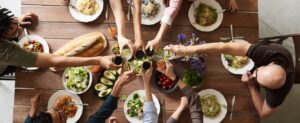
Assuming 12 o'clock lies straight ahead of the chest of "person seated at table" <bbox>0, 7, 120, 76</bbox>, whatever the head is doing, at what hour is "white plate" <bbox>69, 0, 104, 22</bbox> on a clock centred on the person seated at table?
The white plate is roughly at 11 o'clock from the person seated at table.

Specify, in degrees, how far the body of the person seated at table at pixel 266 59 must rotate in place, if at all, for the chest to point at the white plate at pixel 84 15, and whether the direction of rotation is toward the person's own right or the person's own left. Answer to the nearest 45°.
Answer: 0° — they already face it

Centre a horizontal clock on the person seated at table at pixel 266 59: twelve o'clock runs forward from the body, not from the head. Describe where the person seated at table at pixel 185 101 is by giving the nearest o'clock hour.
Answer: the person seated at table at pixel 185 101 is roughly at 12 o'clock from the person seated at table at pixel 266 59.

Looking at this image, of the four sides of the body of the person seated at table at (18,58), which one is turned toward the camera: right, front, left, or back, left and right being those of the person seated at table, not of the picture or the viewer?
right

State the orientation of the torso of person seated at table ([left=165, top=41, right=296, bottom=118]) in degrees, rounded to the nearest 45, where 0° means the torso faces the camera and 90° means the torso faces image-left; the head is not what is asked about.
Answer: approximately 90°

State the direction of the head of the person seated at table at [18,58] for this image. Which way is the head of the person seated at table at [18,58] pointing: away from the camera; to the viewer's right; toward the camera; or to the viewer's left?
to the viewer's right

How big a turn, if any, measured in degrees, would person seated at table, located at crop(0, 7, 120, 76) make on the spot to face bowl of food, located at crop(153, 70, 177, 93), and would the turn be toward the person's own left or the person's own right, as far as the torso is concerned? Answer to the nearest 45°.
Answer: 0° — they already face it

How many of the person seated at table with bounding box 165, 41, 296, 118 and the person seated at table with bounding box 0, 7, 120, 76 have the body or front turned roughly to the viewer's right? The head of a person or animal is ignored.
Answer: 1
